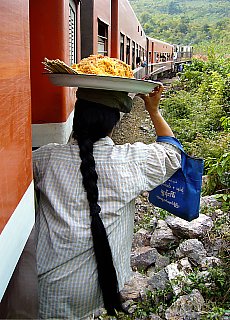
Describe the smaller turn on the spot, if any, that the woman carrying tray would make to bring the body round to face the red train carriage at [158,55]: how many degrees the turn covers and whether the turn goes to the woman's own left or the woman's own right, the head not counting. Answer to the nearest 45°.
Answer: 0° — they already face it

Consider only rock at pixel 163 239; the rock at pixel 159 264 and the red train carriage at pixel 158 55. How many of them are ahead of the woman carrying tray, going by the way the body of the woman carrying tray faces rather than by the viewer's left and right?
3

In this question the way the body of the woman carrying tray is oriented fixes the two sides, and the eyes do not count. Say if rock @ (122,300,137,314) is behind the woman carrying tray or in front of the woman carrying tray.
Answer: in front

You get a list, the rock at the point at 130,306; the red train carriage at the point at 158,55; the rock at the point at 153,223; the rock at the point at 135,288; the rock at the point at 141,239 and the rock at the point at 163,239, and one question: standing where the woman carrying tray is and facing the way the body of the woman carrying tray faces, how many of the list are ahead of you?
6

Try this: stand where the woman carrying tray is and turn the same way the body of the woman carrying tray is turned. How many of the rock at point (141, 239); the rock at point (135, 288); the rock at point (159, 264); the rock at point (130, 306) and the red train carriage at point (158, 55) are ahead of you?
5

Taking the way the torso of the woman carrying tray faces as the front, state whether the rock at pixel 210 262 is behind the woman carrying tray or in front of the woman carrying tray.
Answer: in front

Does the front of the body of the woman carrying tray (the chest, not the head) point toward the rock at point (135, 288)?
yes

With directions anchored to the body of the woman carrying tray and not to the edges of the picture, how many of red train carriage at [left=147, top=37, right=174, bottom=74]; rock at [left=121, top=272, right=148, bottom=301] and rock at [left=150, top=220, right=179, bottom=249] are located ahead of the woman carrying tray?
3

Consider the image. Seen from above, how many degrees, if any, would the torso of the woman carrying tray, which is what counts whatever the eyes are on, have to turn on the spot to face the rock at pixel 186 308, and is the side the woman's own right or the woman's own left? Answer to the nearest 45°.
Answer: approximately 45° to the woman's own right

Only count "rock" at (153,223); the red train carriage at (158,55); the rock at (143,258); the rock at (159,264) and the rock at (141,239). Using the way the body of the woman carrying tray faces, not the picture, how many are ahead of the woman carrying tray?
5

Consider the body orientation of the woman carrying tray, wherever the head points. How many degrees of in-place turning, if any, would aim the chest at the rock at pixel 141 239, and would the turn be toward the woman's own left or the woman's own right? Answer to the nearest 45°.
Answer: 0° — they already face it

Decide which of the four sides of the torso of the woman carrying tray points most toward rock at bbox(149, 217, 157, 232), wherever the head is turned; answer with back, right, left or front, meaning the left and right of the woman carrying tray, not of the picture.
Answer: front

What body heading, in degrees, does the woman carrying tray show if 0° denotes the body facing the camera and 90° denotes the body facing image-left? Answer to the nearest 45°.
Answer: approximately 180°

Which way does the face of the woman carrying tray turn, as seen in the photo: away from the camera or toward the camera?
away from the camera
